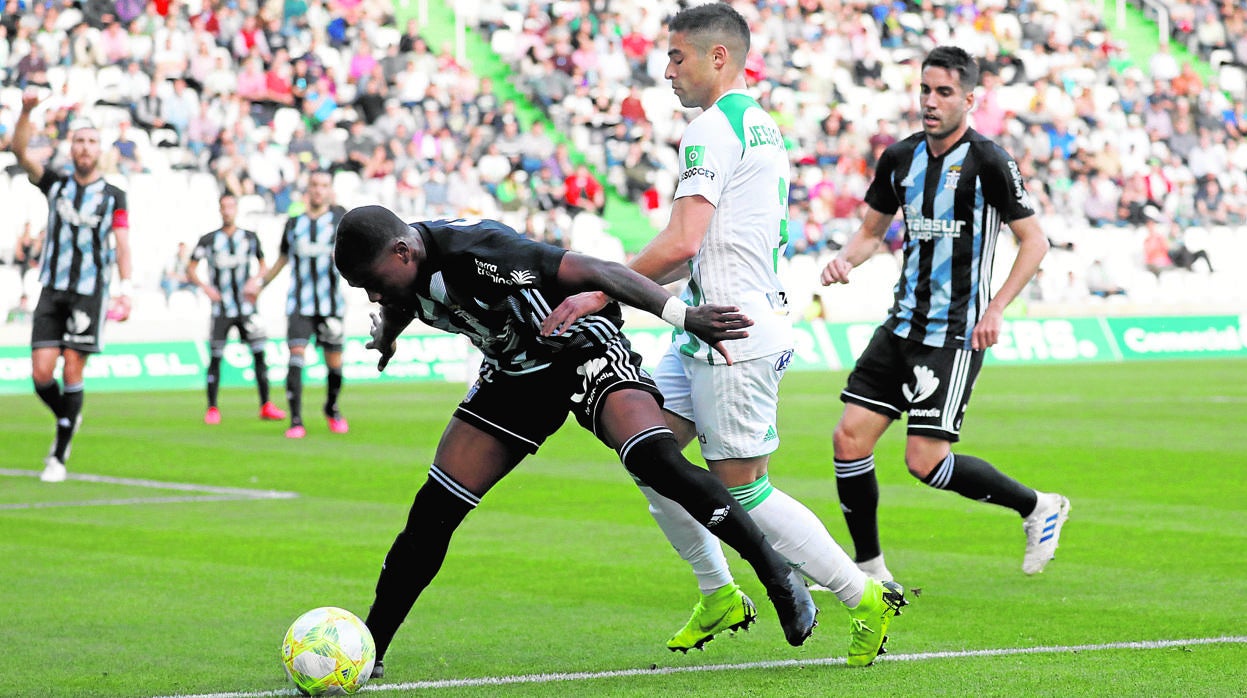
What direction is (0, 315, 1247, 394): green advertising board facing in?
toward the camera

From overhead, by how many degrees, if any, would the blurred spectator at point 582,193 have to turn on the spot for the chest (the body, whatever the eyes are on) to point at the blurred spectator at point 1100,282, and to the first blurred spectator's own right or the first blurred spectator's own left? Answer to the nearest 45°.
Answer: approximately 90° to the first blurred spectator's own left

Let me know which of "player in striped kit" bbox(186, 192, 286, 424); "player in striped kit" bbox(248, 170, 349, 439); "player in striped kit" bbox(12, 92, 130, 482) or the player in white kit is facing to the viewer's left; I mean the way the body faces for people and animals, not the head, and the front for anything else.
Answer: the player in white kit

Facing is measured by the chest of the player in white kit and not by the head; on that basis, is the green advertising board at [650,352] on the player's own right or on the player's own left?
on the player's own right

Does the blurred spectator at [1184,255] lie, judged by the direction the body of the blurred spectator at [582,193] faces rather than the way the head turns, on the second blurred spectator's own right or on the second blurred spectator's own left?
on the second blurred spectator's own left

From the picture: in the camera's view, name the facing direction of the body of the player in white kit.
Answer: to the viewer's left

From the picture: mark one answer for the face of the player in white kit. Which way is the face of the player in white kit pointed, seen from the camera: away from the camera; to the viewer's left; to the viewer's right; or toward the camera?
to the viewer's left

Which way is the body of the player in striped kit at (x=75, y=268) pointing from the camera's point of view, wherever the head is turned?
toward the camera

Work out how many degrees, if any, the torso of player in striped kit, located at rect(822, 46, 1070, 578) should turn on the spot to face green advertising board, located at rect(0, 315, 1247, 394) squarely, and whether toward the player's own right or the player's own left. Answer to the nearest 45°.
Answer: approximately 135° to the player's own right

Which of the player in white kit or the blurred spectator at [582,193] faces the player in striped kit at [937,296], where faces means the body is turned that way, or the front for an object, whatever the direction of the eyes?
the blurred spectator
